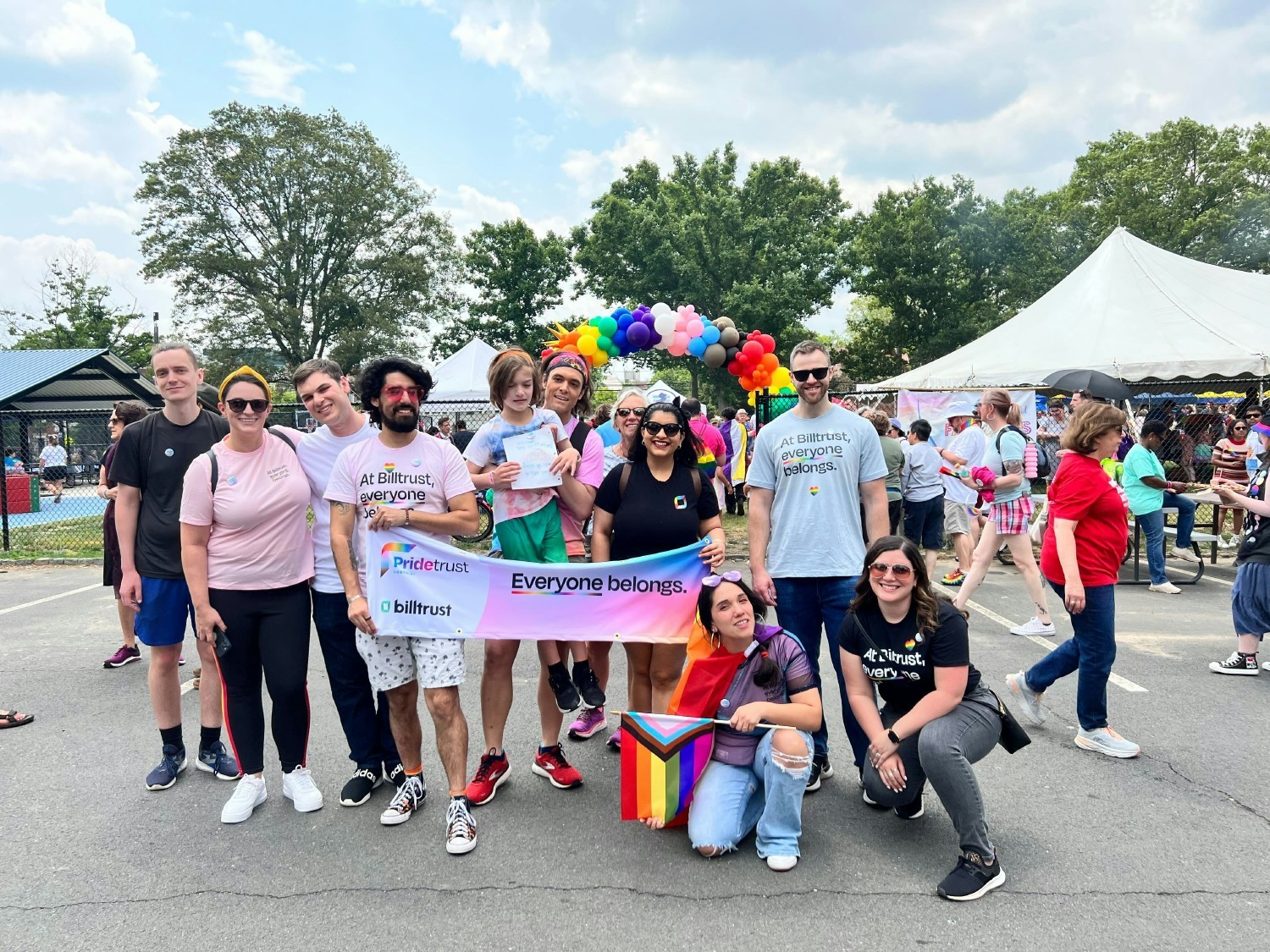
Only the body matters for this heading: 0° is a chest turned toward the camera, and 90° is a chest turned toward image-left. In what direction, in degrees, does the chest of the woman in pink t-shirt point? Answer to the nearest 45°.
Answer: approximately 0°

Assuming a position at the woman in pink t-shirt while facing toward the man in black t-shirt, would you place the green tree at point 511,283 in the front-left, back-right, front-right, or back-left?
front-right

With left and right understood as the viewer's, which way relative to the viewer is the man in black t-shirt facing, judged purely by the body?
facing the viewer

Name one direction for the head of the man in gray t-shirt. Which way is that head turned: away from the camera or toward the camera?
toward the camera

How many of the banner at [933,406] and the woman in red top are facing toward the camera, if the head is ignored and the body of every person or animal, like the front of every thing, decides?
1

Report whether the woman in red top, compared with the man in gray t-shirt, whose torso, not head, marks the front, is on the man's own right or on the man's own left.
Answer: on the man's own left

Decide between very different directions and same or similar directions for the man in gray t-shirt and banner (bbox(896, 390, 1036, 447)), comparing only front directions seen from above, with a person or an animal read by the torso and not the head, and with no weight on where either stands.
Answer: same or similar directions

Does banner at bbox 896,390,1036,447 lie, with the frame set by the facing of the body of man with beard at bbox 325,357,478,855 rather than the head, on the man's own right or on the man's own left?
on the man's own left

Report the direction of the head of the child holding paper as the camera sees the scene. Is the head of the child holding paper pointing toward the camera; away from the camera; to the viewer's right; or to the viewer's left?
toward the camera

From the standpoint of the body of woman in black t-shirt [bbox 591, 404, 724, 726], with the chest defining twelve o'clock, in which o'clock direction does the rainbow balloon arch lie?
The rainbow balloon arch is roughly at 6 o'clock from the woman in black t-shirt.

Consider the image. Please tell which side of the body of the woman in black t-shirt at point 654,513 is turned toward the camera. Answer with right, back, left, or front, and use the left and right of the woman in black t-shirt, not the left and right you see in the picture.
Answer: front

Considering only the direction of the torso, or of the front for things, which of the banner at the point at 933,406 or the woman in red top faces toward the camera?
the banner

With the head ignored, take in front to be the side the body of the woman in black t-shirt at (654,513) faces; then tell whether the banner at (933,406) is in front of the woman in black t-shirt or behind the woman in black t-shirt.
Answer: behind

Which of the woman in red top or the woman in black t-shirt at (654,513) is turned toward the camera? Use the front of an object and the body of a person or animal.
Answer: the woman in black t-shirt

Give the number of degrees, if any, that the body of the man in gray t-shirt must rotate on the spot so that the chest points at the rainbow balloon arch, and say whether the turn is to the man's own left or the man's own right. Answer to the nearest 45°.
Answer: approximately 180°

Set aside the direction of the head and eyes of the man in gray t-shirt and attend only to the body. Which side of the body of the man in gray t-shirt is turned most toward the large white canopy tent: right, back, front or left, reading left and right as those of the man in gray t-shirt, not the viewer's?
back

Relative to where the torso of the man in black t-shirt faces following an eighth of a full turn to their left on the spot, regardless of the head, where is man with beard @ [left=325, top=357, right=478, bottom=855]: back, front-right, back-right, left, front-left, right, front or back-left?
front
